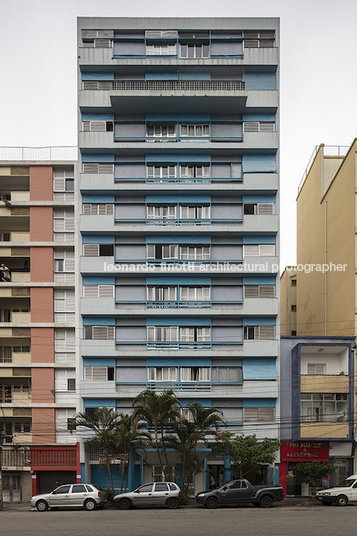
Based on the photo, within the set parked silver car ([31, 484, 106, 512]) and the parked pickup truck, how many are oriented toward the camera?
0

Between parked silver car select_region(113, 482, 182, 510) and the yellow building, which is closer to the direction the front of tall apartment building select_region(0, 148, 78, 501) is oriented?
the parked silver car

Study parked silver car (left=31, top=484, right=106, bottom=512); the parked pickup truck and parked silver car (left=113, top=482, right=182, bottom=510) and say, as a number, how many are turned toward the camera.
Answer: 0

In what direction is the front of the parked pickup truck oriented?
to the viewer's left

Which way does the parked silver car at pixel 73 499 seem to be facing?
to the viewer's left

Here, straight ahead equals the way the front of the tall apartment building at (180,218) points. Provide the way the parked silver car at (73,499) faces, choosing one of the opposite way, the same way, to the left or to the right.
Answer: to the right

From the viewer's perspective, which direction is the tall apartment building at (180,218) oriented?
toward the camera

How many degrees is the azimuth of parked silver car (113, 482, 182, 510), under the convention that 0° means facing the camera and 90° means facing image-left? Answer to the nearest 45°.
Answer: approximately 90°

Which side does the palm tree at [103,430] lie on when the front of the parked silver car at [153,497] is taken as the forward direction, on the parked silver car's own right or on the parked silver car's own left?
on the parked silver car's own right

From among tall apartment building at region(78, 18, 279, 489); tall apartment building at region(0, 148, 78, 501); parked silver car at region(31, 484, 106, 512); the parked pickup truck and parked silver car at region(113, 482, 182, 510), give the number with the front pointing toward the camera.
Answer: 2

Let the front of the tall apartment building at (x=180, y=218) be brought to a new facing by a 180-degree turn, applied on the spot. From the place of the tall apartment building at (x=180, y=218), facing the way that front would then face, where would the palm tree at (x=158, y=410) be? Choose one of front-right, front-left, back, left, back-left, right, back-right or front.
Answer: back

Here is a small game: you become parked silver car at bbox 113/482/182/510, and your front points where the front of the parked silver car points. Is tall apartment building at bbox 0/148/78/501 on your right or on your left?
on your right

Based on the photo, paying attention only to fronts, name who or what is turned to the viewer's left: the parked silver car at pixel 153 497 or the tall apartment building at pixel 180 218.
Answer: the parked silver car

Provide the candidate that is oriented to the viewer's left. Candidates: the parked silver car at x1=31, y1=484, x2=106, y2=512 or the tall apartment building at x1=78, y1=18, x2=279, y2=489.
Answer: the parked silver car

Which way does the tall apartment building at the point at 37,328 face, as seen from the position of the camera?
facing the viewer

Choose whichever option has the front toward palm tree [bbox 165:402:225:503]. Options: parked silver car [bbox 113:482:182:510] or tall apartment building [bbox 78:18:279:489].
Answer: the tall apartment building
